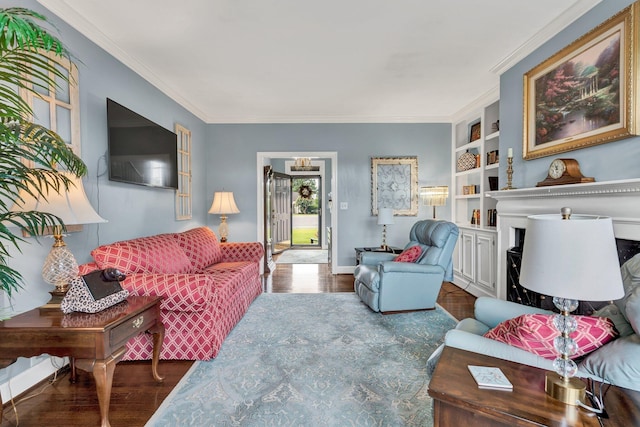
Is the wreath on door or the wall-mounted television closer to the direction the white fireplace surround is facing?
the wall-mounted television

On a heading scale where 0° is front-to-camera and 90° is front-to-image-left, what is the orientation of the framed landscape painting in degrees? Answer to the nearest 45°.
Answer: approximately 45°

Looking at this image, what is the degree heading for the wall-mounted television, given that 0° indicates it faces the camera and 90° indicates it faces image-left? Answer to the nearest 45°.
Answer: approximately 315°

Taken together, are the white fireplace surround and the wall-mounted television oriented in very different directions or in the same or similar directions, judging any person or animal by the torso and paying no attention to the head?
very different directions

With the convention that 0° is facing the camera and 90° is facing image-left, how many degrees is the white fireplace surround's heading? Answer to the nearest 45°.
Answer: approximately 45°
